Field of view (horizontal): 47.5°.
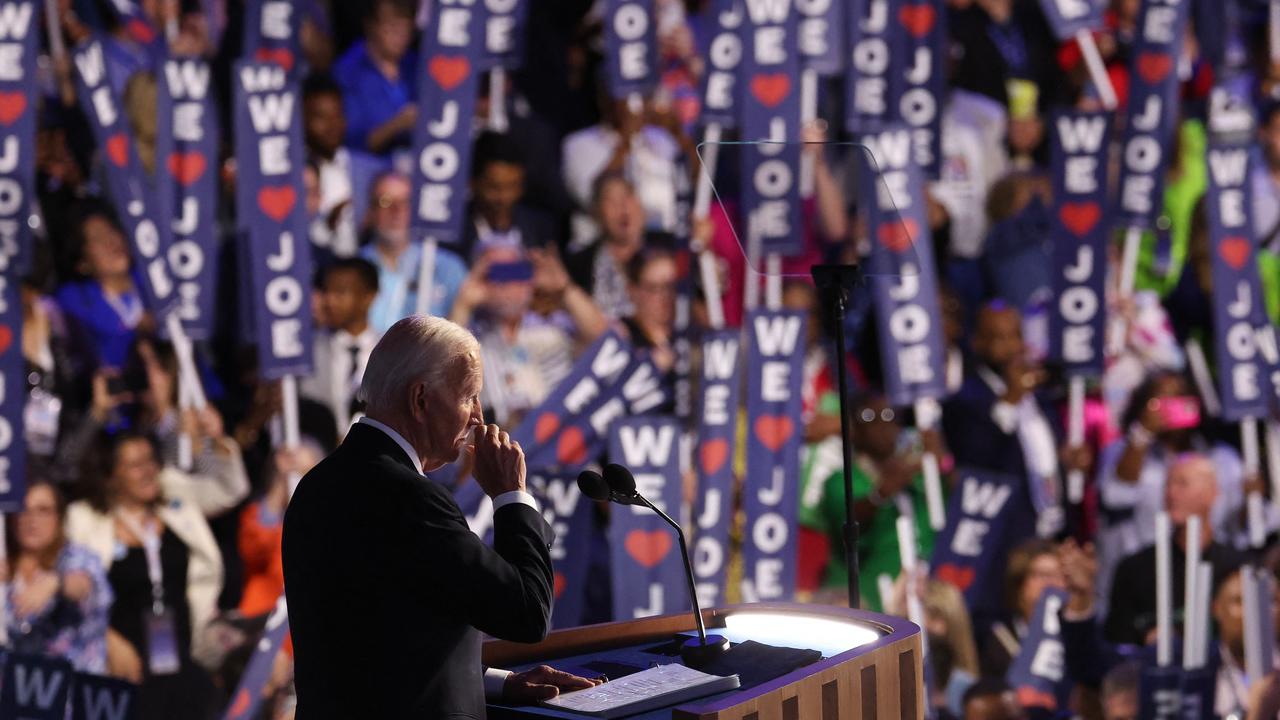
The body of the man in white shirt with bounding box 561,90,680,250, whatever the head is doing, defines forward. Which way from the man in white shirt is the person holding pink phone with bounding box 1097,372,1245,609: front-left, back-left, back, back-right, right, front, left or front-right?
left

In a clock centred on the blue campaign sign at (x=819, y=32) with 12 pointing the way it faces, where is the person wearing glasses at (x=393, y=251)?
The person wearing glasses is roughly at 2 o'clock from the blue campaign sign.

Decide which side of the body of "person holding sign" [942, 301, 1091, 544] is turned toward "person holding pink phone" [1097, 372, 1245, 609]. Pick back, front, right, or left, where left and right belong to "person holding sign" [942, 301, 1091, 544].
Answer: left

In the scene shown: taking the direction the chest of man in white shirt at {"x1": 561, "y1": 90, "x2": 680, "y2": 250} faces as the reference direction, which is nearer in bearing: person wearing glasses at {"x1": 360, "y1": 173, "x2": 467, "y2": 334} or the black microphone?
the black microphone

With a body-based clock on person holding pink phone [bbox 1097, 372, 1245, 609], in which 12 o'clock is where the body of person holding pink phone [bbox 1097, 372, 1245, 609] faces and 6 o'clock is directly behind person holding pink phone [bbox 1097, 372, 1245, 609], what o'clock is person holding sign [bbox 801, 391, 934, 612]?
person holding sign [bbox 801, 391, 934, 612] is roughly at 2 o'clock from person holding pink phone [bbox 1097, 372, 1245, 609].

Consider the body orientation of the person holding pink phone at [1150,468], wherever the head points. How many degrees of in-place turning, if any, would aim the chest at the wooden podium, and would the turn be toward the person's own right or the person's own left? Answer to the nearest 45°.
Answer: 0° — they already face it

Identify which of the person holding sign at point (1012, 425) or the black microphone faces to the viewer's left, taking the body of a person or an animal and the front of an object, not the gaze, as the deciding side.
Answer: the black microphone

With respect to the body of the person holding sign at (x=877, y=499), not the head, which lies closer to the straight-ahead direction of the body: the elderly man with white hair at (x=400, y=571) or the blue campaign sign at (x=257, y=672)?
the elderly man with white hair

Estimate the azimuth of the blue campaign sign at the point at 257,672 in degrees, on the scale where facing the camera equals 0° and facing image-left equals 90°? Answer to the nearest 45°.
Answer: approximately 0°

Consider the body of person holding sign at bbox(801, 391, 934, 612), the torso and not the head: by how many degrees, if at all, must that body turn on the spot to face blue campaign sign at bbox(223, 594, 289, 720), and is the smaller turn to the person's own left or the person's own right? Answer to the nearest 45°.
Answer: approximately 45° to the person's own right

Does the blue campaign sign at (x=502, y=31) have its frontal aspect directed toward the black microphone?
yes

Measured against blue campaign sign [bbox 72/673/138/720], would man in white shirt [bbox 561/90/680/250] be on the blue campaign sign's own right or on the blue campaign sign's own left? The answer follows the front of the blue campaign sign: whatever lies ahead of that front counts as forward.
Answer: on the blue campaign sign's own left

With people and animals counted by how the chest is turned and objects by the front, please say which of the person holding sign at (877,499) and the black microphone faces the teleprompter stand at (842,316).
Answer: the person holding sign

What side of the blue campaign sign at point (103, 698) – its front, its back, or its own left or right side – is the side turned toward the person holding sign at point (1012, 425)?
left

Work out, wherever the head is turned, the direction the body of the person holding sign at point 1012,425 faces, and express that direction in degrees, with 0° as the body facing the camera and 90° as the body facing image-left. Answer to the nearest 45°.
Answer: approximately 315°
